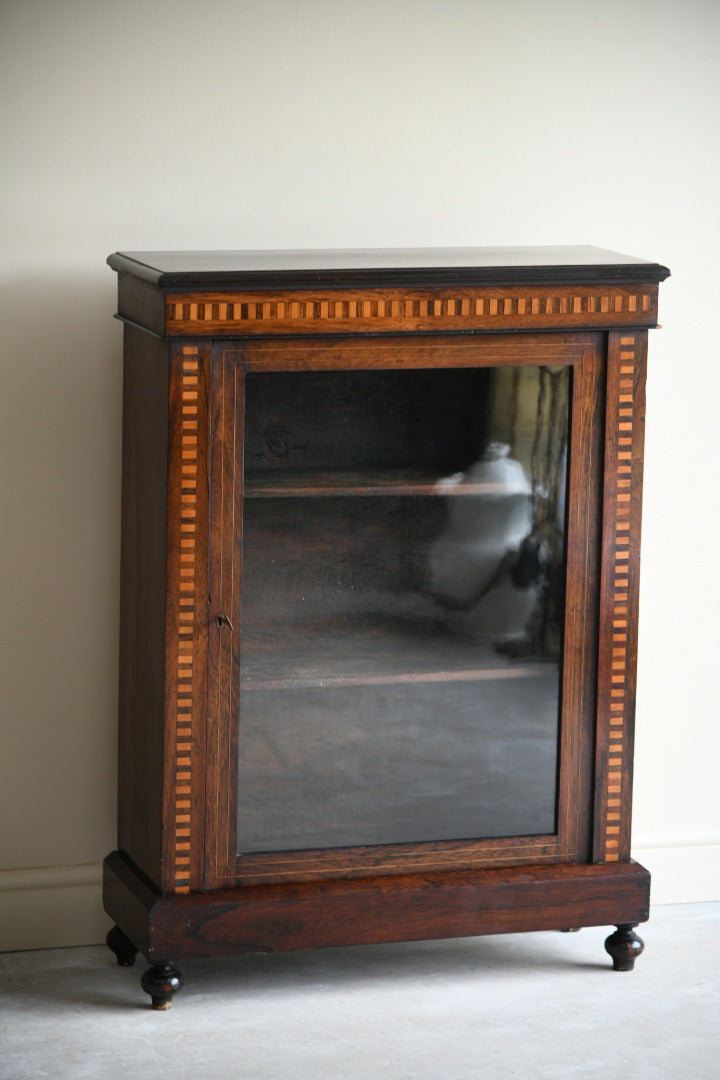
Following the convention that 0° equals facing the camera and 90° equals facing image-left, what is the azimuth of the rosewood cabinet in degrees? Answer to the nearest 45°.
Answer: approximately 0°
